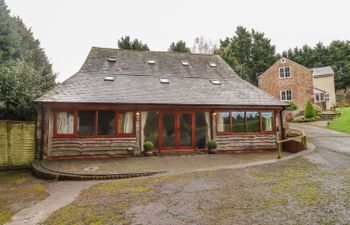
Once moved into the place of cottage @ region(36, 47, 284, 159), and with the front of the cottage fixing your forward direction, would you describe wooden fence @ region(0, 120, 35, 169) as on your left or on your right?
on your right

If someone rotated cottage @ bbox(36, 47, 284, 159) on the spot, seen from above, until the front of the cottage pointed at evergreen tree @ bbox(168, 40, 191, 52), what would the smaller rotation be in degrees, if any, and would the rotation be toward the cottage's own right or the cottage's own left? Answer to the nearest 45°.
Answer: approximately 180°

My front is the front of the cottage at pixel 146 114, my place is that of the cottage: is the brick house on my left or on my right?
on my left

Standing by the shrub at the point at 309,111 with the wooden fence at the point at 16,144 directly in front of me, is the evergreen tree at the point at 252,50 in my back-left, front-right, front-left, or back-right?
back-right

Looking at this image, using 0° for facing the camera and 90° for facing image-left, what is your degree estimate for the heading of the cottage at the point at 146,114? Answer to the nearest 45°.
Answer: approximately 0°

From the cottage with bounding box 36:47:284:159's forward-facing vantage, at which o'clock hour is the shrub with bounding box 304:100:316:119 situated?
The shrub is roughly at 8 o'clock from the cottage.

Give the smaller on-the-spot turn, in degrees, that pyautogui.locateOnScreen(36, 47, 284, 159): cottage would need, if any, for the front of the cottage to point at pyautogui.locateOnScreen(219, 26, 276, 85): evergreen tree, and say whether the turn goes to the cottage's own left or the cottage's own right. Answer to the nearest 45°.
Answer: approximately 135° to the cottage's own left

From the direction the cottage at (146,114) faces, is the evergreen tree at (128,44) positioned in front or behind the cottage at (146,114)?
behind

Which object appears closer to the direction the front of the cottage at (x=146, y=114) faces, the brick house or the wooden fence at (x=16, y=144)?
the wooden fence

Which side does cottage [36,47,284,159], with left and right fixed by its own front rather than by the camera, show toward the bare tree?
back
